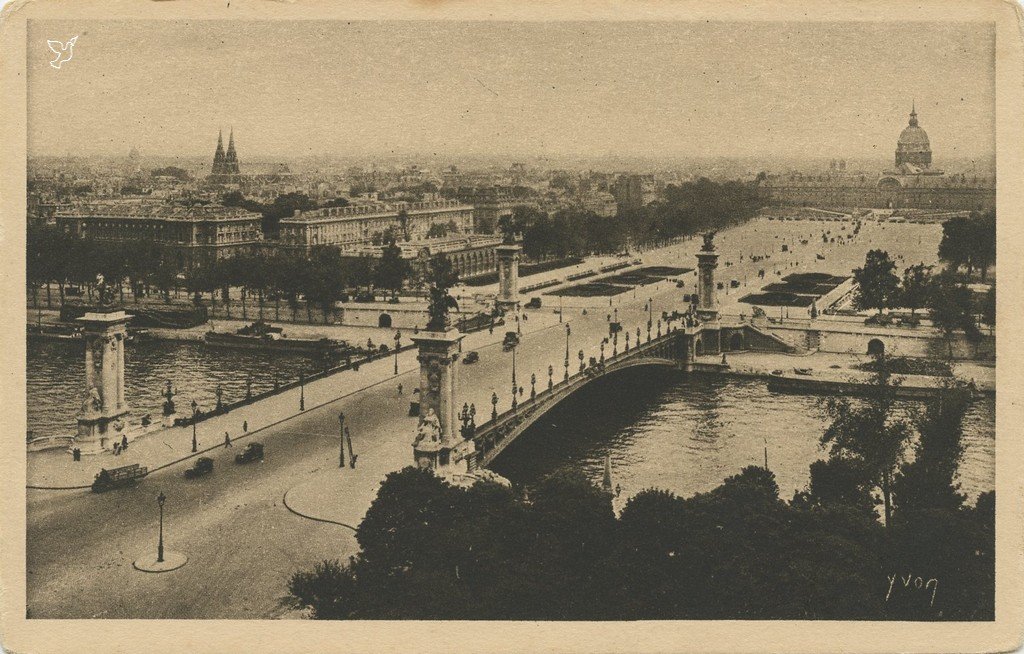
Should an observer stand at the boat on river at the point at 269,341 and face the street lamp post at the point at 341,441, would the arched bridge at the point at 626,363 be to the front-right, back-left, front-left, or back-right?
front-left

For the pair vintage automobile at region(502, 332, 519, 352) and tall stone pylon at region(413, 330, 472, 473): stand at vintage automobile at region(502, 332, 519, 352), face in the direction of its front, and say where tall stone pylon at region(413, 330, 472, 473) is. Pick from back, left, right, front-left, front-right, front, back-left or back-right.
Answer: front-left

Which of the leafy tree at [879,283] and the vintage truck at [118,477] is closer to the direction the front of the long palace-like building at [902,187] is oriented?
the vintage truck

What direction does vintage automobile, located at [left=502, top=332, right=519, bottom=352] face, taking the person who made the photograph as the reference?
facing the viewer and to the left of the viewer

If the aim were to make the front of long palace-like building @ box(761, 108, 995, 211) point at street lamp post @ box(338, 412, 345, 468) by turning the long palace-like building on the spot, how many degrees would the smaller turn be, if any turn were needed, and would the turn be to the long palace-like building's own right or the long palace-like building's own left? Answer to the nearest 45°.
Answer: approximately 45° to the long palace-like building's own right

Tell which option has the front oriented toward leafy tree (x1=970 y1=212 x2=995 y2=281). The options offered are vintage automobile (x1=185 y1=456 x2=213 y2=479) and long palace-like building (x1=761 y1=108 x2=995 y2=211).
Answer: the long palace-like building

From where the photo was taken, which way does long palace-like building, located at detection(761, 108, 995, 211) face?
toward the camera

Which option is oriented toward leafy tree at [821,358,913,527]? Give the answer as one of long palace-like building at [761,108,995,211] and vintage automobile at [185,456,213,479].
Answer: the long palace-like building

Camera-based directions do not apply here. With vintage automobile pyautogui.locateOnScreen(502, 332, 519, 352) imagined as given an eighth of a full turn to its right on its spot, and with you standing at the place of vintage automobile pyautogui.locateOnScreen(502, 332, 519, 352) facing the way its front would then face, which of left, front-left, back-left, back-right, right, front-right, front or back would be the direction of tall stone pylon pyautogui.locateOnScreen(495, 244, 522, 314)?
right
